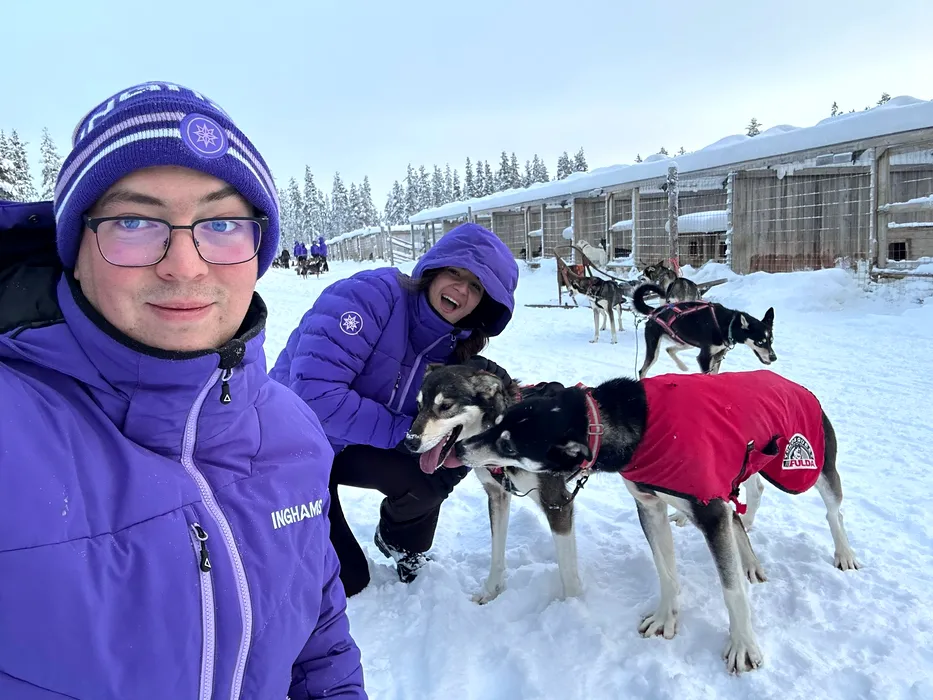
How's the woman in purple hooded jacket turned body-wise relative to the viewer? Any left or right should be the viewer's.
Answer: facing the viewer and to the right of the viewer

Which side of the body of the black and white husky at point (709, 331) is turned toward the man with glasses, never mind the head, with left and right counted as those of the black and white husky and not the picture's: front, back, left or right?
right

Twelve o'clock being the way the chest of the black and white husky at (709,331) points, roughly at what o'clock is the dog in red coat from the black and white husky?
The dog in red coat is roughly at 3 o'clock from the black and white husky.

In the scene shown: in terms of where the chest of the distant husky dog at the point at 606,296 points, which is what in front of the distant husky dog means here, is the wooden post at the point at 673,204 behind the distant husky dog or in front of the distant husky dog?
behind

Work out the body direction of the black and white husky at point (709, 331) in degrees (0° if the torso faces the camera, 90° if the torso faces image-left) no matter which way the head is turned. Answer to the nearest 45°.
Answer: approximately 270°

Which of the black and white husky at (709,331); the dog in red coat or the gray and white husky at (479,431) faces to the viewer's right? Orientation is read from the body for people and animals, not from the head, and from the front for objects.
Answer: the black and white husky at (709,331)

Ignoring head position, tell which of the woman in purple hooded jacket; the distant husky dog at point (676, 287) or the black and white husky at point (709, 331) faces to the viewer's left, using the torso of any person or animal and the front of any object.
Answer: the distant husky dog

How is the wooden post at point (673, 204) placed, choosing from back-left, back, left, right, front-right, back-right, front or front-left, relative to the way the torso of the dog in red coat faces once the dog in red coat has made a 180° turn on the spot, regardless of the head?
front-left

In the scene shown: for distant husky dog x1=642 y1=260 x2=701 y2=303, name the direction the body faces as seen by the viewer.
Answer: to the viewer's left

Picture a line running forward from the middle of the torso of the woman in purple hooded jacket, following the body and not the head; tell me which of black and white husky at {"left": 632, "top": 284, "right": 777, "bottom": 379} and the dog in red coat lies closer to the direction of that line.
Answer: the dog in red coat

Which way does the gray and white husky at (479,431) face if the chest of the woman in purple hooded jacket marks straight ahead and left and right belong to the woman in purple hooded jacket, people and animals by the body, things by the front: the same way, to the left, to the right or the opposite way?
to the right

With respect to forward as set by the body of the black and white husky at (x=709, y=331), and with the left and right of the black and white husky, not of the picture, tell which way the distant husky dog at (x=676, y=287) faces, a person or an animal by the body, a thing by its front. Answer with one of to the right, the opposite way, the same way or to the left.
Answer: the opposite way
